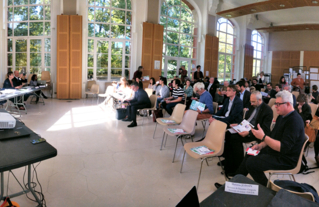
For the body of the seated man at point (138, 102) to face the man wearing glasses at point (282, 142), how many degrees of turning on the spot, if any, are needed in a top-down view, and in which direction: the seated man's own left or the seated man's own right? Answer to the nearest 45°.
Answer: approximately 90° to the seated man's own left

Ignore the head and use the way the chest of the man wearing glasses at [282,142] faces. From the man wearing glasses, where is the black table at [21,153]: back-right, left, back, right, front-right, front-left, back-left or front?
front-left

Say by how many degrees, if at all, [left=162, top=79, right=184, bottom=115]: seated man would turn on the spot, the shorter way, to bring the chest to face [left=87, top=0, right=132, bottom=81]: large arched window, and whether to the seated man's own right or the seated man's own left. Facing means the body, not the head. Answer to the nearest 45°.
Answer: approximately 45° to the seated man's own right

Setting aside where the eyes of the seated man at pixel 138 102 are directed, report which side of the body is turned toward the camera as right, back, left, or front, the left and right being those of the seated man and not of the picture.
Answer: left

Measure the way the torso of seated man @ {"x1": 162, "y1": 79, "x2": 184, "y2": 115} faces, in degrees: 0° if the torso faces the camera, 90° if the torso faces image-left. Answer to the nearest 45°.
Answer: approximately 90°

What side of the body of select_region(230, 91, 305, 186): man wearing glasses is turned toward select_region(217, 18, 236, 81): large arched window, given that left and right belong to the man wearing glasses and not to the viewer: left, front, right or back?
right

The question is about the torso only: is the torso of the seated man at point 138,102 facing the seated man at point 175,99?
no

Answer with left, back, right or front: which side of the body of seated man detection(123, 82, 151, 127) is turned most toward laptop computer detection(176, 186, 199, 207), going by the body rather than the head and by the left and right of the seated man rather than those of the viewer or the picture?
left

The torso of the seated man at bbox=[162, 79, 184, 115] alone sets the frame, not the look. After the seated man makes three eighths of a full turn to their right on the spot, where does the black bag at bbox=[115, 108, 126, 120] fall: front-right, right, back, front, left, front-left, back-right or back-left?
back-left

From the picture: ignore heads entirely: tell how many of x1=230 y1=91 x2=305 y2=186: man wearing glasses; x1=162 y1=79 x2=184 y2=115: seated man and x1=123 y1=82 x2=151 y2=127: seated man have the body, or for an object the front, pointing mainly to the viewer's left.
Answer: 3

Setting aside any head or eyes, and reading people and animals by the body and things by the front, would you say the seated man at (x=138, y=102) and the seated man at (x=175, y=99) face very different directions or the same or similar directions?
same or similar directions

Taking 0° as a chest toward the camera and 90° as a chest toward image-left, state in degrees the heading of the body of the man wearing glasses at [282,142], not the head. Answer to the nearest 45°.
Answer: approximately 90°
